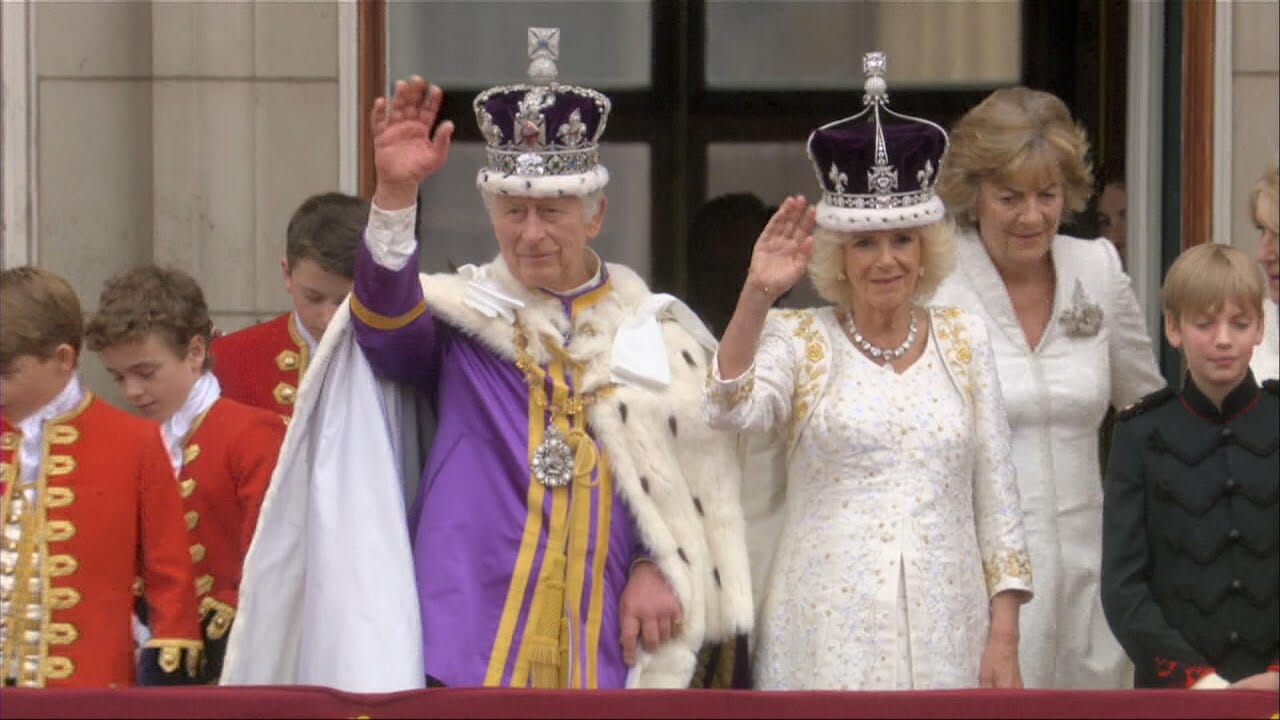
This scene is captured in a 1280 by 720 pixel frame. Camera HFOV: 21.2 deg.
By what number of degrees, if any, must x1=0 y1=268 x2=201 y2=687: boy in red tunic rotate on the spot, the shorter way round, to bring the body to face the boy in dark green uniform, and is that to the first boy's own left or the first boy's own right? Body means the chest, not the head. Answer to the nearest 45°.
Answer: approximately 135° to the first boy's own left

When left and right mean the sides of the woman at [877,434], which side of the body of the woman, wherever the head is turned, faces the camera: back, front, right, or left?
front

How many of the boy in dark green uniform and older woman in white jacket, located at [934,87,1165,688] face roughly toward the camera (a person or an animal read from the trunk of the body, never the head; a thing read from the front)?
2

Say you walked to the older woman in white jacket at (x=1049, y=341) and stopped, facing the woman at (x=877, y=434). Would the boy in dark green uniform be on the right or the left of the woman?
left

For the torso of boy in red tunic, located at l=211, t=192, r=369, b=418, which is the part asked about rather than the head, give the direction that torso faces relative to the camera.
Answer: toward the camera

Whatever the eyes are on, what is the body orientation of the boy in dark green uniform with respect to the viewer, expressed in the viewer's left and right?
facing the viewer

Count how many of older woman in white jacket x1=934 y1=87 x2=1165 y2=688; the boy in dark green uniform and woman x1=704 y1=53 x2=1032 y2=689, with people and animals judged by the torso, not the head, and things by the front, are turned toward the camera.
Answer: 3

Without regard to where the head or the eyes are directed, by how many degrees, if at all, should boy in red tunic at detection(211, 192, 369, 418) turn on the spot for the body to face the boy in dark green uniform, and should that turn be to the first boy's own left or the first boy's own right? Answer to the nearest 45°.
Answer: approximately 45° to the first boy's own left

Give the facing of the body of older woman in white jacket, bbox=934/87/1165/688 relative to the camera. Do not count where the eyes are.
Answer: toward the camera

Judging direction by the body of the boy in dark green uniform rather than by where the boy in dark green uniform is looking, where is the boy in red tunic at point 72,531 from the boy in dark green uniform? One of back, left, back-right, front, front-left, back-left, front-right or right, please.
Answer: right

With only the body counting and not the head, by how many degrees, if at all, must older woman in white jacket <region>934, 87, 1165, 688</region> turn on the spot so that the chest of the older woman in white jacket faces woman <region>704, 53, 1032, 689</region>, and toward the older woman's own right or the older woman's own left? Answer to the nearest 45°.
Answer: approximately 45° to the older woman's own right

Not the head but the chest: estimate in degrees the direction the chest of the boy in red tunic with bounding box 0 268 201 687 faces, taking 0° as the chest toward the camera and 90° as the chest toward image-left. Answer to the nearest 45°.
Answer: approximately 45°
